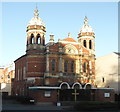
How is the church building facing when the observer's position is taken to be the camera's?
facing the viewer and to the right of the viewer
